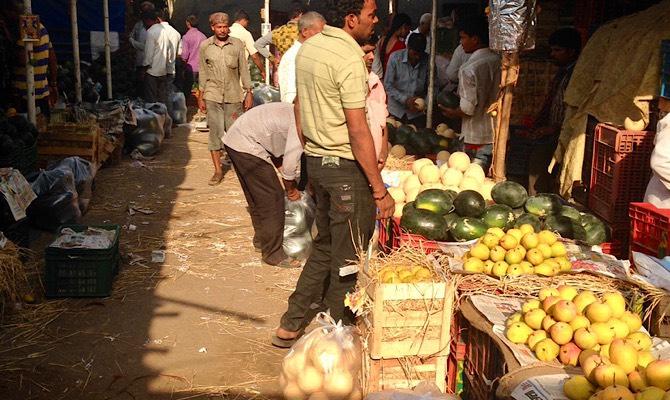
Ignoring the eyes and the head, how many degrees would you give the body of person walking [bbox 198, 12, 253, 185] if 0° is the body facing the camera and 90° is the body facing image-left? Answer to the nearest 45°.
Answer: approximately 0°

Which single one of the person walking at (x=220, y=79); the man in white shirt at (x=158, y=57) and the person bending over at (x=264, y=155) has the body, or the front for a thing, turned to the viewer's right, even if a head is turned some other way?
the person bending over at (x=264, y=155)

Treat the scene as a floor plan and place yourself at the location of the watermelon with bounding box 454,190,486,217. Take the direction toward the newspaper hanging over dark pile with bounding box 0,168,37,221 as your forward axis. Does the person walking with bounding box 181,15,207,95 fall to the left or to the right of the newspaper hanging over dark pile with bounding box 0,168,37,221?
right

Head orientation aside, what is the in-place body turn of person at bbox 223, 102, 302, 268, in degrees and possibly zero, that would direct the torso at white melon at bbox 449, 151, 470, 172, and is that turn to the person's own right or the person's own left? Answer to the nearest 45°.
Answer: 0° — they already face it

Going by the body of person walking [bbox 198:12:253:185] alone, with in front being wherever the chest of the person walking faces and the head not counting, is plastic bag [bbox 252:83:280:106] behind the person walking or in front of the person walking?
behind

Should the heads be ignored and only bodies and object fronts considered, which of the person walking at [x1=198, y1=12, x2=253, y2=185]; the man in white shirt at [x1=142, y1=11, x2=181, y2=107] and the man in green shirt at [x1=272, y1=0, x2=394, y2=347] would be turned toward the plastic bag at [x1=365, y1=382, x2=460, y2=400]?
the person walking

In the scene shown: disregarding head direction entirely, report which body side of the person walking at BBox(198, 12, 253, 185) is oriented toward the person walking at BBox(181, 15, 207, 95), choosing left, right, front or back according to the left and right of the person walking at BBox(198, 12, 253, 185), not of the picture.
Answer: back

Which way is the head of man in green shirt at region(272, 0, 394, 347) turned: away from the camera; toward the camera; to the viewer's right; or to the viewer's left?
to the viewer's right

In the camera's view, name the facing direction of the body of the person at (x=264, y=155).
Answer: to the viewer's right

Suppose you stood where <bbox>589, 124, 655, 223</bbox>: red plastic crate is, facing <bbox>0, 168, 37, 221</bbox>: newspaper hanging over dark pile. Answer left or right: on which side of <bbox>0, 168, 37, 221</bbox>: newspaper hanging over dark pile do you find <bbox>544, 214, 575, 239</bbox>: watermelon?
left
